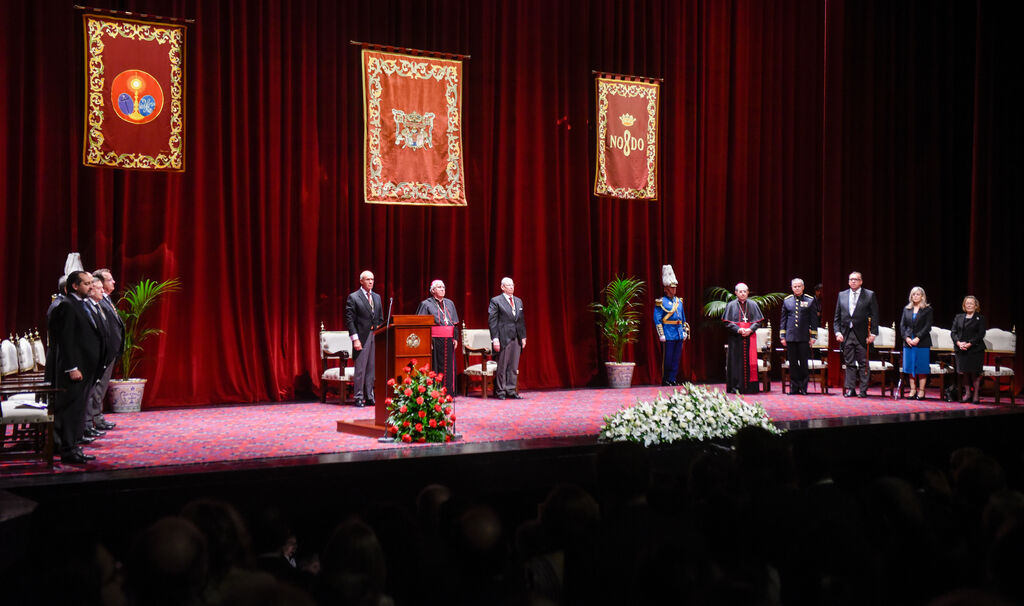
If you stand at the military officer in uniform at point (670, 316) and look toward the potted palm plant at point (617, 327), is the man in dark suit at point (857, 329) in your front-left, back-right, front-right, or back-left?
back-left

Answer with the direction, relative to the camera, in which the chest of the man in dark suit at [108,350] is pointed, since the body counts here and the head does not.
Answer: to the viewer's right

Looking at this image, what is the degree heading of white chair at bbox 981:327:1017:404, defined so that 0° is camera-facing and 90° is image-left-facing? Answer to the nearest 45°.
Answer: approximately 45°

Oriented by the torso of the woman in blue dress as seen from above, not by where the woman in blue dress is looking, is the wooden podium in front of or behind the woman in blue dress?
in front

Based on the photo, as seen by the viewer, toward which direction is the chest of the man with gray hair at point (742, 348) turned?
toward the camera

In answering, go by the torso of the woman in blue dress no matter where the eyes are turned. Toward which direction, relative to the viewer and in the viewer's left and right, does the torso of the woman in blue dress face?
facing the viewer and to the left of the viewer

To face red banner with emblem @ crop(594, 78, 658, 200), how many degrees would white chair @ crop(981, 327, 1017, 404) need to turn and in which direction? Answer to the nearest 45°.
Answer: approximately 45° to its right

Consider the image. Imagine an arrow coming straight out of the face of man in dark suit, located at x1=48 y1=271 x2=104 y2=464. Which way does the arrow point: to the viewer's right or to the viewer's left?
to the viewer's right

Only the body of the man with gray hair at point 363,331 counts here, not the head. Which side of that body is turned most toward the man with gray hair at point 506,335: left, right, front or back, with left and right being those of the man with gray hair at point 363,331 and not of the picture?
left

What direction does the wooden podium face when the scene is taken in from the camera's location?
facing the viewer and to the right of the viewer
